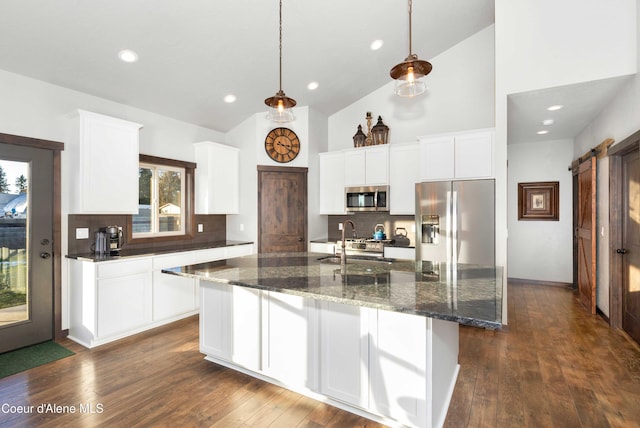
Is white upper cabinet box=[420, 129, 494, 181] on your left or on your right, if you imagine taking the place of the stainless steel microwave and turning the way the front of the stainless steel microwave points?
on your left

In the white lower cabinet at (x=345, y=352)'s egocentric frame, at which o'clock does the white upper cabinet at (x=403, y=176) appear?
The white upper cabinet is roughly at 5 o'clock from the white lower cabinet.

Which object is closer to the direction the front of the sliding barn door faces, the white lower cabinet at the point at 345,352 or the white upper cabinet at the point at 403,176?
the white upper cabinet

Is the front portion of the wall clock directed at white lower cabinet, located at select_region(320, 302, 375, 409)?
yes

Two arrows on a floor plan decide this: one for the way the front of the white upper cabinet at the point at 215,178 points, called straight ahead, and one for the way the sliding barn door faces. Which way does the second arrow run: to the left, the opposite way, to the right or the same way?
the opposite way

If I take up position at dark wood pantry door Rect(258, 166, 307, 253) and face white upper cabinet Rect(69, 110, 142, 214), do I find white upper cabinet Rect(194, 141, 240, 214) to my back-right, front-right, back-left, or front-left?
front-right

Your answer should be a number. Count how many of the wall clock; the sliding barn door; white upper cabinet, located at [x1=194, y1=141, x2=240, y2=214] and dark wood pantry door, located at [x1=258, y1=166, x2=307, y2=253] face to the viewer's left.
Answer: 1

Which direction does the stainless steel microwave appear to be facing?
toward the camera

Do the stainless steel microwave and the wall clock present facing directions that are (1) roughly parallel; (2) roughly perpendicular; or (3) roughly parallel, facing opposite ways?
roughly parallel

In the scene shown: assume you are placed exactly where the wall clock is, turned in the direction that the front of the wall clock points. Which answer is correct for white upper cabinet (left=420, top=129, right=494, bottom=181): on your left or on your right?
on your left

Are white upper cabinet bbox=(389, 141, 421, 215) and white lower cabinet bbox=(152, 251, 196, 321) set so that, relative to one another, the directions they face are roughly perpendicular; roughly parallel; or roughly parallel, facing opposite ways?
roughly perpendicular

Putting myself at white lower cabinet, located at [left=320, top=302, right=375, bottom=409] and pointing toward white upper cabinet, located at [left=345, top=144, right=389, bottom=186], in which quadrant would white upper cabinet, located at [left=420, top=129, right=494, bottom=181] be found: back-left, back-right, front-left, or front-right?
front-right

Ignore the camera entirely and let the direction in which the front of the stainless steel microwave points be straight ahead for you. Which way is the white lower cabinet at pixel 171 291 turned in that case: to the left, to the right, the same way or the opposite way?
to the left

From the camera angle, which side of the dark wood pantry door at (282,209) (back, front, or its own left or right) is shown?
front

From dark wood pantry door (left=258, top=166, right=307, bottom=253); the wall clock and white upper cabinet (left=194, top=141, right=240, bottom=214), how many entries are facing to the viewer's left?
0

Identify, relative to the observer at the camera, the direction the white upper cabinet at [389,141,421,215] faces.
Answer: facing the viewer

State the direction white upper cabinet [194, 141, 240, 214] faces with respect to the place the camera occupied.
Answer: facing the viewer and to the right of the viewer

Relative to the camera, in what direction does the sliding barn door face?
facing to the left of the viewer
